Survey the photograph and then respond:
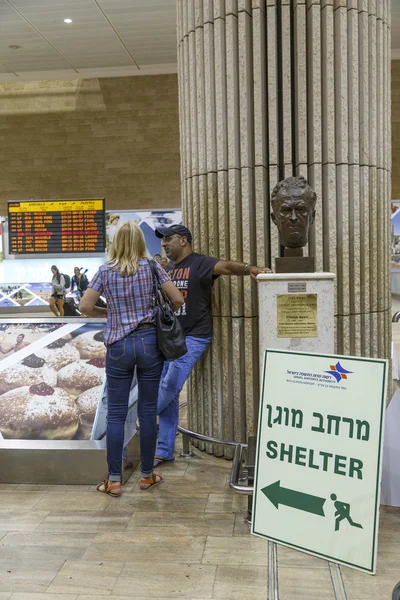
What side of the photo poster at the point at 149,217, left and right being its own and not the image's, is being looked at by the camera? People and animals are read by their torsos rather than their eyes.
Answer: front

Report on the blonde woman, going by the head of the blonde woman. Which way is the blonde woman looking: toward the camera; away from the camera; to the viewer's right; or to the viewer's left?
away from the camera

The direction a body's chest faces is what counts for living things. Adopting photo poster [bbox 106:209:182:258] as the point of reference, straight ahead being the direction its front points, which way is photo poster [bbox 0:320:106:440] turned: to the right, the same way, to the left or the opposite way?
the same way

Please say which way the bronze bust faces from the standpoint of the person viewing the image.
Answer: facing the viewer

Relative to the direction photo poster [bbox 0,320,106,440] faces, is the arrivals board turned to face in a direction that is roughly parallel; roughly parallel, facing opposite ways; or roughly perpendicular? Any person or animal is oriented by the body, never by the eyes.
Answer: roughly parallel

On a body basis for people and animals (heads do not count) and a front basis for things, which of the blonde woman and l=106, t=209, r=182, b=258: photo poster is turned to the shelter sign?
the photo poster

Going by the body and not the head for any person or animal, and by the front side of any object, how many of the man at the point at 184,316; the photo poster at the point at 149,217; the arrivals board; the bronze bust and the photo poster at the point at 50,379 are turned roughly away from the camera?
0

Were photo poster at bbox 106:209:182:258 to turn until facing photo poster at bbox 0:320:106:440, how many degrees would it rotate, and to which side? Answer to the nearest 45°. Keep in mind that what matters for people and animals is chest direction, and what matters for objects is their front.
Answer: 0° — it already faces it

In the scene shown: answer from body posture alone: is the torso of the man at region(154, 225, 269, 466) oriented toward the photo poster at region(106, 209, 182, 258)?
no

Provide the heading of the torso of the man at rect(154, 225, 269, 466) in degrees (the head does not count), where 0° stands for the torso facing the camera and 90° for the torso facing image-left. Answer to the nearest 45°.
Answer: approximately 45°

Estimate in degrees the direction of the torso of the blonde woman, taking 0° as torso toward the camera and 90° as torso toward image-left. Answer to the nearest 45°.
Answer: approximately 180°

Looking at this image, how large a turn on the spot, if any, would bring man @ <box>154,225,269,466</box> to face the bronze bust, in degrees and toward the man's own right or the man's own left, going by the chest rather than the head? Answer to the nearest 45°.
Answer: approximately 90° to the man's own left

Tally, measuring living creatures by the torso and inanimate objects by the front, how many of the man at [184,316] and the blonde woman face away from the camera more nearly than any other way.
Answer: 1

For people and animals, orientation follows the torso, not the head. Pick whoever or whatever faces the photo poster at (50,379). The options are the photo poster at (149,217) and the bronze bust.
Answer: the photo poster at (149,217)

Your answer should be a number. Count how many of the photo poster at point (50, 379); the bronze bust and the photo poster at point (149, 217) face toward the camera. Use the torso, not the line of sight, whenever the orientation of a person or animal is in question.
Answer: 3

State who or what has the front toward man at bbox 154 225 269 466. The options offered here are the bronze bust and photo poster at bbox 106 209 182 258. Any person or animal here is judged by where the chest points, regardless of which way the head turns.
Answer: the photo poster

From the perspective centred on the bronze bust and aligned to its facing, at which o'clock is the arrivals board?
The arrivals board is roughly at 5 o'clock from the bronze bust.

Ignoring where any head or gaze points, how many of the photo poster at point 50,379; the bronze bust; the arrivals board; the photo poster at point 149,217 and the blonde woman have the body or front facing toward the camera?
4
